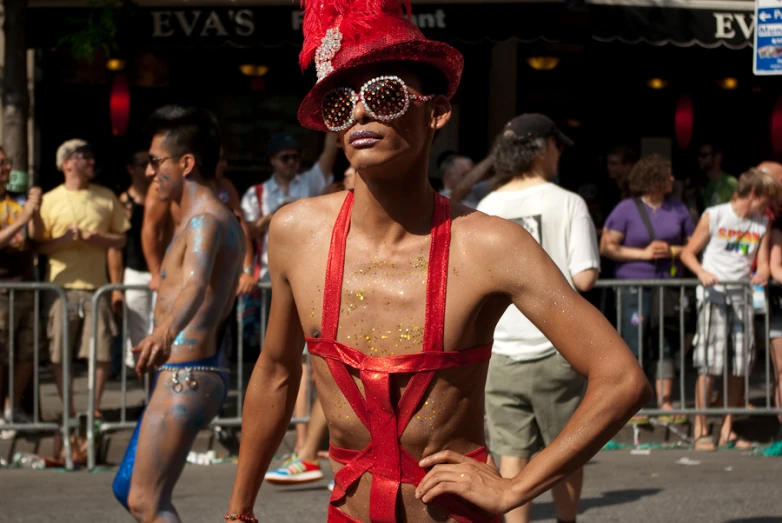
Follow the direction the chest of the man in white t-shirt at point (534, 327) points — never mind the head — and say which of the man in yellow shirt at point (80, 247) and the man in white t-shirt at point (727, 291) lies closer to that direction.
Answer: the man in white t-shirt

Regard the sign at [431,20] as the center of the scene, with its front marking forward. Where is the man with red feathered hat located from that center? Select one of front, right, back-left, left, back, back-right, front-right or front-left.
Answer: front

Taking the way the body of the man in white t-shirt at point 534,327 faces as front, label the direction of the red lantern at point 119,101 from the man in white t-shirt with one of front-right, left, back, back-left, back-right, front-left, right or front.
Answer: left

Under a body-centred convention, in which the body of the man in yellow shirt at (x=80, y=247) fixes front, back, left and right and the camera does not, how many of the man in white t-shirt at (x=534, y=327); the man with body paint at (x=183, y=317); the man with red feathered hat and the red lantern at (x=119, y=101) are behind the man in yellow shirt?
1

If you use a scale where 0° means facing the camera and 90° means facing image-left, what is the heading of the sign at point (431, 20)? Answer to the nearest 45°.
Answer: approximately 0°

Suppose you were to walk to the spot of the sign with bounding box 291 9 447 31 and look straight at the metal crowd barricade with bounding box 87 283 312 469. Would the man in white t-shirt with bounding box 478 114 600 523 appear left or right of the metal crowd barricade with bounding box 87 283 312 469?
left

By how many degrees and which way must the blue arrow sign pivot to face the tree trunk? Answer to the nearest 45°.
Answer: approximately 90° to its right

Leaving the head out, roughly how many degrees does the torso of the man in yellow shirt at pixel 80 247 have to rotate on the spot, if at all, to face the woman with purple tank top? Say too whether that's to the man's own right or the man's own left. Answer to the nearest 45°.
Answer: approximately 90° to the man's own left
